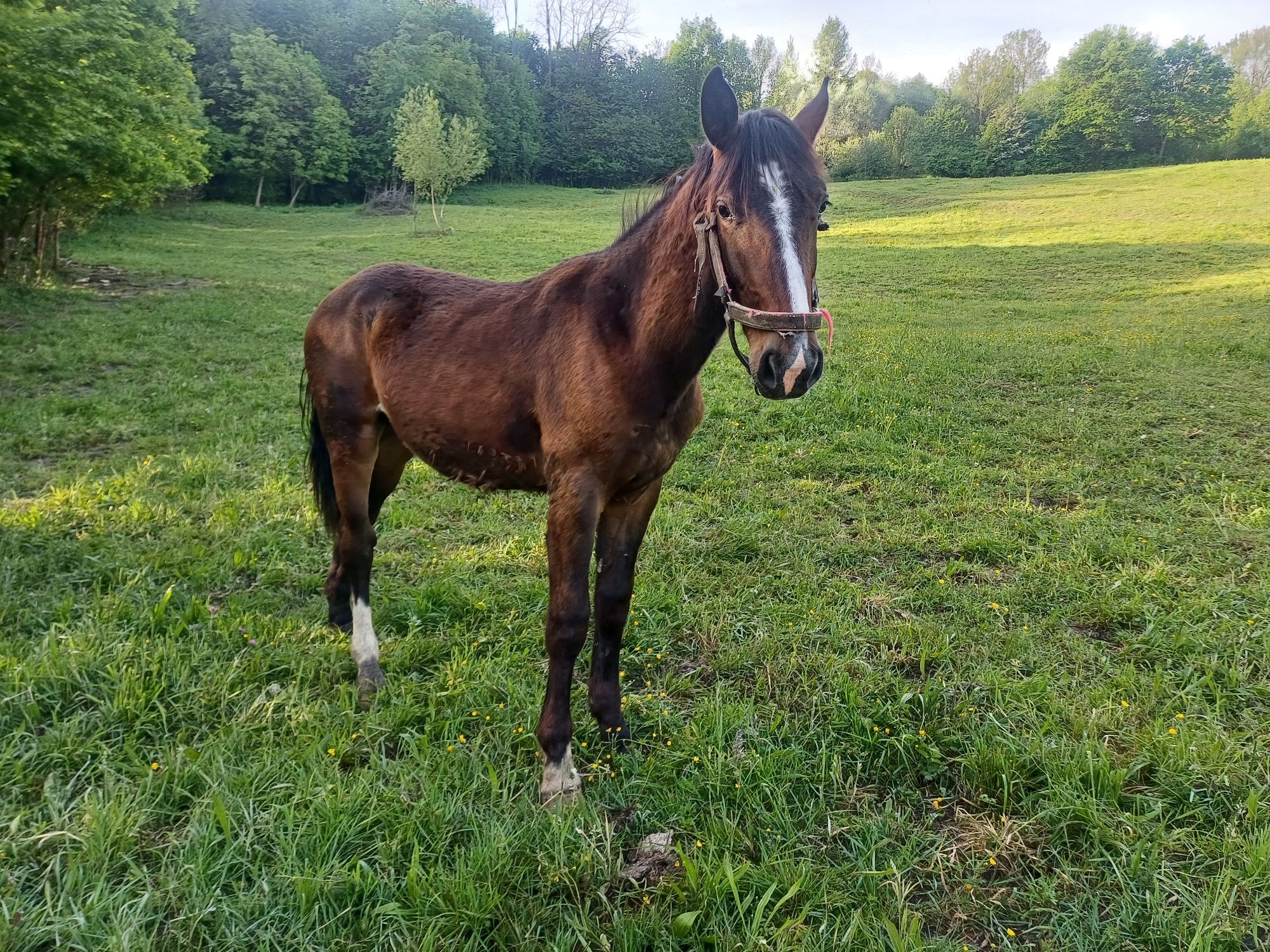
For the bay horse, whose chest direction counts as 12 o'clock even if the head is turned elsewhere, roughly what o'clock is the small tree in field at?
The small tree in field is roughly at 7 o'clock from the bay horse.

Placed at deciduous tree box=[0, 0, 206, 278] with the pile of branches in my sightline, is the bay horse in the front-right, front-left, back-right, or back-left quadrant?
back-right

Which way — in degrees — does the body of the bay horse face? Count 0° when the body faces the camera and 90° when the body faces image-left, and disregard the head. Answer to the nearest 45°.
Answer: approximately 315°

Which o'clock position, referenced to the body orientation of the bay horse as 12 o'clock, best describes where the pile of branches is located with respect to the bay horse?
The pile of branches is roughly at 7 o'clock from the bay horse.

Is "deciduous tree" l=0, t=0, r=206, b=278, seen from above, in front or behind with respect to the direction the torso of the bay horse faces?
behind
